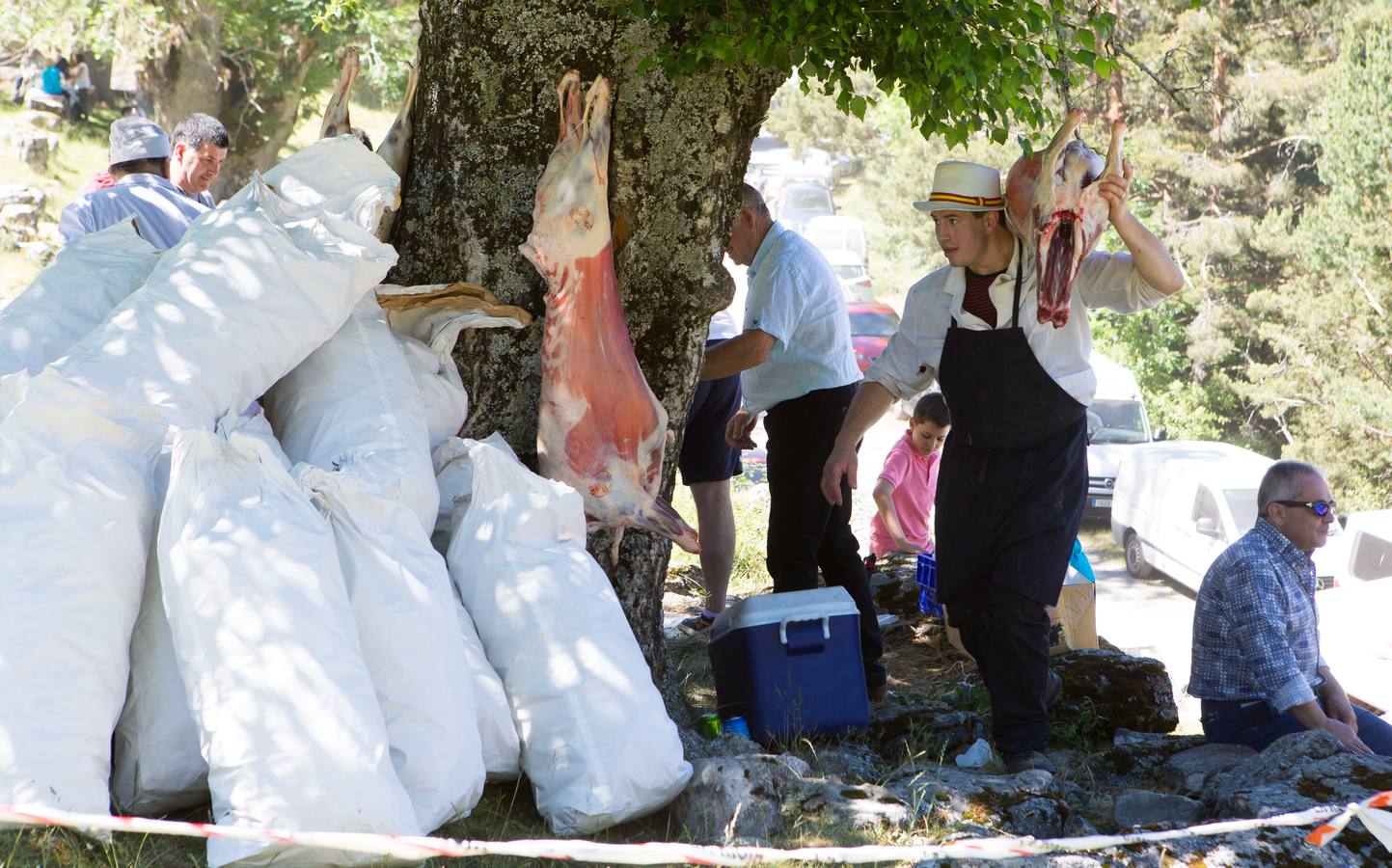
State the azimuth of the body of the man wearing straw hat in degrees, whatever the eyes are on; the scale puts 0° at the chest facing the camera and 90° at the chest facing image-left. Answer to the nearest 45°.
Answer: approximately 45°

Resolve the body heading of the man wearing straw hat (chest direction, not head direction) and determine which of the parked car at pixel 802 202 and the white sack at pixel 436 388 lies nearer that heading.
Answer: the white sack

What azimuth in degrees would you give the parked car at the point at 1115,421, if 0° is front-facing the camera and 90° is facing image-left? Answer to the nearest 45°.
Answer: approximately 0°

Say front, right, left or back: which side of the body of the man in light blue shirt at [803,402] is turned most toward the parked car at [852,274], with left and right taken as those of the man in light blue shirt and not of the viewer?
right

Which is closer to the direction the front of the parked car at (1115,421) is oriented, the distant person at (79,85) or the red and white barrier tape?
the red and white barrier tape
